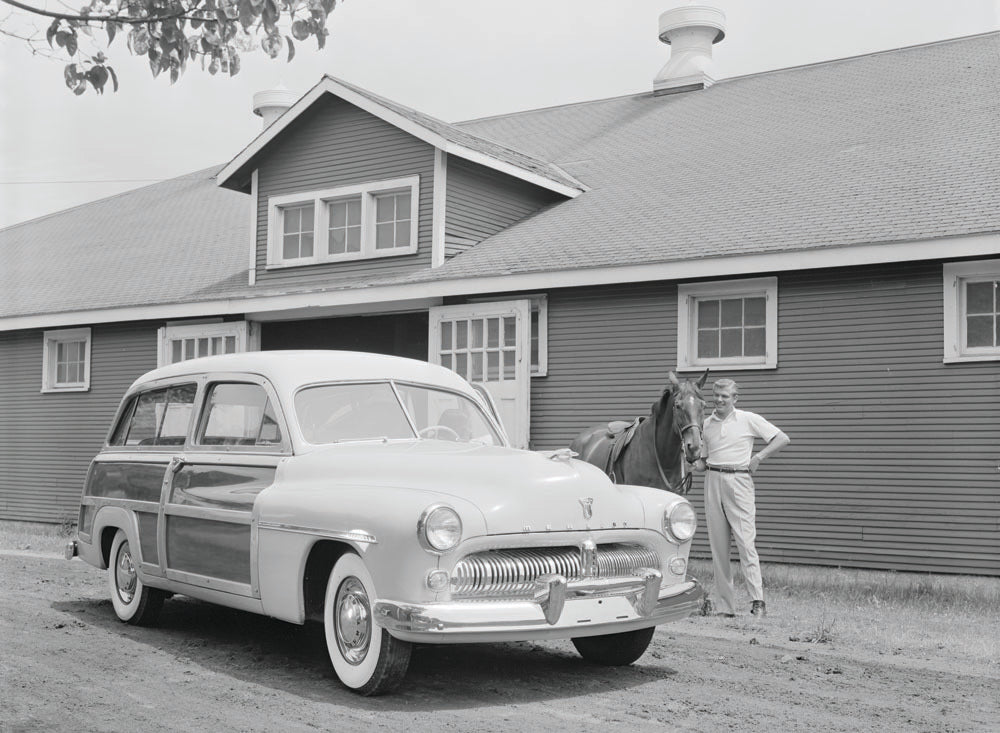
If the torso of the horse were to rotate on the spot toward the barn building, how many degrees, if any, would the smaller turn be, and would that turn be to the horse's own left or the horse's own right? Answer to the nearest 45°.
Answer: approximately 135° to the horse's own left

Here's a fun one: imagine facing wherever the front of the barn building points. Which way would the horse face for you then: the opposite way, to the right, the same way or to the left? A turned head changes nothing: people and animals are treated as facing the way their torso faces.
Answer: to the left

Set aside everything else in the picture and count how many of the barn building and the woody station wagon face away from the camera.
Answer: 0

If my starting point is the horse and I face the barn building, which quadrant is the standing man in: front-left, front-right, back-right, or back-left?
back-right

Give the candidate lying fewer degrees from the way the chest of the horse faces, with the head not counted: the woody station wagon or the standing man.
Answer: the standing man

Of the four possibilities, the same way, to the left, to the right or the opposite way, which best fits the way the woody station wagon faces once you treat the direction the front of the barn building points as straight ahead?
to the left

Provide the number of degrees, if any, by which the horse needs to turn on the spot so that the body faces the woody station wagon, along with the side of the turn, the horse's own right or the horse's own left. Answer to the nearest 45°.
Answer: approximately 90° to the horse's own right

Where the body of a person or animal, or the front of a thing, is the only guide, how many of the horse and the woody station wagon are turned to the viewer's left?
0

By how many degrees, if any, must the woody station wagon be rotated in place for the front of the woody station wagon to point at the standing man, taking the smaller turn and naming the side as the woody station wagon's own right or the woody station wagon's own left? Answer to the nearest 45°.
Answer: approximately 90° to the woody station wagon's own left

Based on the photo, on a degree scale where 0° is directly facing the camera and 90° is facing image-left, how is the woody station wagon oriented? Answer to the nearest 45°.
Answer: approximately 315°

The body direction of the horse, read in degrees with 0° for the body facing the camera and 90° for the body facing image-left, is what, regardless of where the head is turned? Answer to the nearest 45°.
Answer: approximately 315°

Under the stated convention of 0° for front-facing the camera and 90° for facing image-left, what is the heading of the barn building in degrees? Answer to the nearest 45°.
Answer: approximately 45°
